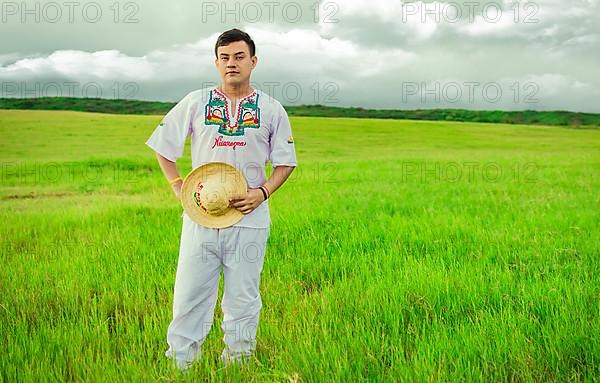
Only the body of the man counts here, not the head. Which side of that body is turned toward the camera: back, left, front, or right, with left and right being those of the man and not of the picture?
front
